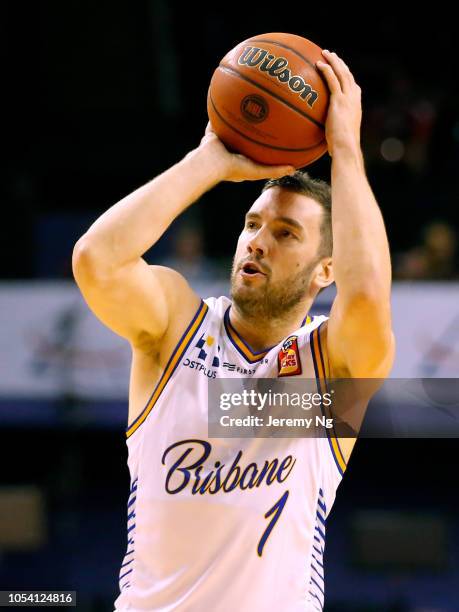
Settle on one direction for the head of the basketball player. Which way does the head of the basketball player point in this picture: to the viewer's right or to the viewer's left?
to the viewer's left

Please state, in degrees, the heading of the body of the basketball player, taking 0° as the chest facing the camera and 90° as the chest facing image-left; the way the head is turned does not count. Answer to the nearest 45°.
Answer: approximately 0°
